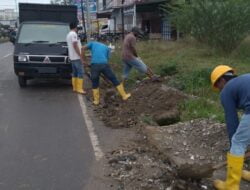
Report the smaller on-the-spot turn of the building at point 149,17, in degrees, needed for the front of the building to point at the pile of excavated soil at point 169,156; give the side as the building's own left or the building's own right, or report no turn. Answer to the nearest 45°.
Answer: approximately 45° to the building's own left

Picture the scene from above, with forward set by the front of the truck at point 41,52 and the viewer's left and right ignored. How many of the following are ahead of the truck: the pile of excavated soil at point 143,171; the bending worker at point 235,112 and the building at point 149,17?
2

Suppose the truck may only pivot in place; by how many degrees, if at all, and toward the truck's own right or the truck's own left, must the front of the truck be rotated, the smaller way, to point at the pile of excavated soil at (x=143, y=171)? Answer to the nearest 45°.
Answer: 0° — it already faces it

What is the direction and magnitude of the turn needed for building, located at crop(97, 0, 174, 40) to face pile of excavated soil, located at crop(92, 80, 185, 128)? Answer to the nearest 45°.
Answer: approximately 45° to its left

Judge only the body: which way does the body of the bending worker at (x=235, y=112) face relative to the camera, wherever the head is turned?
to the viewer's left

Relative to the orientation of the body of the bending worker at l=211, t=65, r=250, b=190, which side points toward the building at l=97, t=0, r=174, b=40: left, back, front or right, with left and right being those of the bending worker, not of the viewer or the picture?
right

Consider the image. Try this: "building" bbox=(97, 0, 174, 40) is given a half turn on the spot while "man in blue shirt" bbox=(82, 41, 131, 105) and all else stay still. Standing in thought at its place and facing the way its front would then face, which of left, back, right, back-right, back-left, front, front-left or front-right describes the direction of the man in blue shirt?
back-right

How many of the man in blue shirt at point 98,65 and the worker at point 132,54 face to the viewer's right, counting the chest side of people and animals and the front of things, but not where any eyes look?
1
